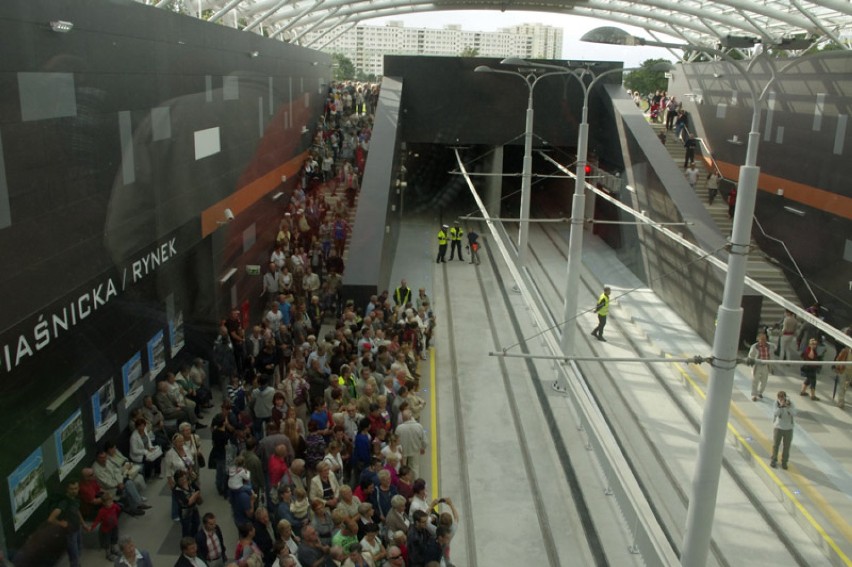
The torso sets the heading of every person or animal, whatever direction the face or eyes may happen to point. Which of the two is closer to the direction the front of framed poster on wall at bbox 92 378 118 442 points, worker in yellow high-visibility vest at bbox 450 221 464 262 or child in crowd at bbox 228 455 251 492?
the child in crowd

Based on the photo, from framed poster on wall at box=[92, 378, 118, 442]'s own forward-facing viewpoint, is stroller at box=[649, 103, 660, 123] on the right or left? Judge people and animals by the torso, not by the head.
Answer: on its left

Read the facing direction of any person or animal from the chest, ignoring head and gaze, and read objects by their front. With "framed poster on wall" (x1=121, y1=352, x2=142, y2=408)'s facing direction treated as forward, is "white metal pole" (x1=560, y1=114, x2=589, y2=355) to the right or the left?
on its left

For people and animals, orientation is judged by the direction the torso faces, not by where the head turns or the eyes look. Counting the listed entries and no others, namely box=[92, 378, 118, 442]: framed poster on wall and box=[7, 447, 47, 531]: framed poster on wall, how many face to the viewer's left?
0

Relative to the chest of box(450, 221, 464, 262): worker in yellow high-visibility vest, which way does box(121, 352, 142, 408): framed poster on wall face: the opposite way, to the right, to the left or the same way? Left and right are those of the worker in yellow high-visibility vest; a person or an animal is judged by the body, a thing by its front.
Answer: to the left

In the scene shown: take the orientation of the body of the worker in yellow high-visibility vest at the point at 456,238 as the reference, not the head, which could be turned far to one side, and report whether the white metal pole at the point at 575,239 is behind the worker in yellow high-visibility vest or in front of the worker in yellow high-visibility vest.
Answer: in front

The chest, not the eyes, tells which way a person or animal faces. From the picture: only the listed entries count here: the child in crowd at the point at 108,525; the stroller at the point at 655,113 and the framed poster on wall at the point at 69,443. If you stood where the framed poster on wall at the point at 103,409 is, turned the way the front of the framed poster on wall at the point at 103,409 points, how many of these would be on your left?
1

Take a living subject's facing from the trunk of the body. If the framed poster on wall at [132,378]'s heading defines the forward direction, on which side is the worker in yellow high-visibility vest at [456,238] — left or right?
on its left

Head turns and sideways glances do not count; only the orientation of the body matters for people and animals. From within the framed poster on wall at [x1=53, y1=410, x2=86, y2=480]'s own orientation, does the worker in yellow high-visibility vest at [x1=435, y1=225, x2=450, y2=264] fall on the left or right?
on its left

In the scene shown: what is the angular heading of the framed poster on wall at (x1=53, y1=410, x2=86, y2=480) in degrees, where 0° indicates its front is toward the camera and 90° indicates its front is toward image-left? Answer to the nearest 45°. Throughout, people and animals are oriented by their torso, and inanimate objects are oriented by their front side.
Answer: approximately 315°

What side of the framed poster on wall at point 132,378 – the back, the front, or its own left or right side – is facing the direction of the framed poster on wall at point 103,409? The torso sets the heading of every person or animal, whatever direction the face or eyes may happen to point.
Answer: right

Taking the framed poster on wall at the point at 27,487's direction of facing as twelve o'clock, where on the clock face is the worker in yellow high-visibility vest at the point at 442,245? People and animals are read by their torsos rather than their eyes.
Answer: The worker in yellow high-visibility vest is roughly at 9 o'clock from the framed poster on wall.

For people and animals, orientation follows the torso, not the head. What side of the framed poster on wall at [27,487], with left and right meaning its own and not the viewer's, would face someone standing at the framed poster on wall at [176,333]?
left

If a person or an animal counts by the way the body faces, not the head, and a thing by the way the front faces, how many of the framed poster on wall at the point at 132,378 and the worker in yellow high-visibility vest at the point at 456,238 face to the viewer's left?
0
